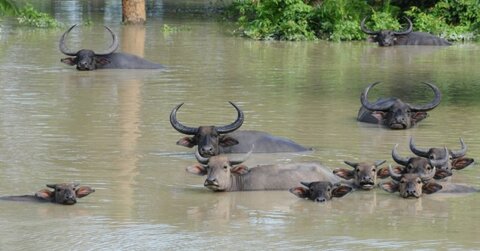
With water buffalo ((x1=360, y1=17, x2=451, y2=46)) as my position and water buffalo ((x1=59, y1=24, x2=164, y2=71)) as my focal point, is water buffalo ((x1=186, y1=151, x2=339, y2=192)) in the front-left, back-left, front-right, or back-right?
front-left

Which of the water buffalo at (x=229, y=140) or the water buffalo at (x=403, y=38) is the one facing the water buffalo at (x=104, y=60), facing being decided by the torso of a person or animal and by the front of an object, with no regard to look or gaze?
the water buffalo at (x=403, y=38)

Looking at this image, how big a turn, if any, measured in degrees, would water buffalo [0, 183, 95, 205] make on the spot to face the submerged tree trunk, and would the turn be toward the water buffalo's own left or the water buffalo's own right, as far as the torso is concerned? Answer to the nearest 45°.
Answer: approximately 135° to the water buffalo's own left

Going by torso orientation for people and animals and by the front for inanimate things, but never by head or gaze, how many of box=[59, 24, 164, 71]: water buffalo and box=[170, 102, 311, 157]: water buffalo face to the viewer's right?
0

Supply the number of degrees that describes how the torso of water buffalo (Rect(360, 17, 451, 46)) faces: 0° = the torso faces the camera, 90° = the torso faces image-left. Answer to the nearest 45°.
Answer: approximately 45°

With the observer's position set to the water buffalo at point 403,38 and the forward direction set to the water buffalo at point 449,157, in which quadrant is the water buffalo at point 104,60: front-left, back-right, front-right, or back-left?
front-right

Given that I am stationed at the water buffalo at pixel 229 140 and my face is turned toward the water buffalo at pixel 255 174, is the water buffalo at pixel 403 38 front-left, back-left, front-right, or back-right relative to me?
back-left

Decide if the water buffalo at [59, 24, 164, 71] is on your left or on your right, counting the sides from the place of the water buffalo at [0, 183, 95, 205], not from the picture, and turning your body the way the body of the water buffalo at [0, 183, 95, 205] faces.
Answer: on your left

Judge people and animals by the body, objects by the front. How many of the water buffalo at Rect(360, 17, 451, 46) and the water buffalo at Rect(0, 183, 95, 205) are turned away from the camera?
0

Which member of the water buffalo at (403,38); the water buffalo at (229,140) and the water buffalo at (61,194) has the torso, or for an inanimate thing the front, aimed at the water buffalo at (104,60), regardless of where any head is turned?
the water buffalo at (403,38)

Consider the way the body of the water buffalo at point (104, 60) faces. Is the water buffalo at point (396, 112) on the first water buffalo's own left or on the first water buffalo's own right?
on the first water buffalo's own left

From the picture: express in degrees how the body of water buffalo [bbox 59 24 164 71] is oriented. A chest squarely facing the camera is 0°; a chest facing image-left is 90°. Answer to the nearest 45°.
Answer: approximately 45°

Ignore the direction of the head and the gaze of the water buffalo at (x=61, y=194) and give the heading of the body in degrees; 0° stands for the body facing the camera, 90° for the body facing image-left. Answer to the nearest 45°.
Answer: approximately 315°

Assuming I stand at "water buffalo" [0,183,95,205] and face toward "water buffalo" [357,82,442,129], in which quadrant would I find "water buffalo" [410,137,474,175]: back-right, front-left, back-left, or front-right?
front-right
